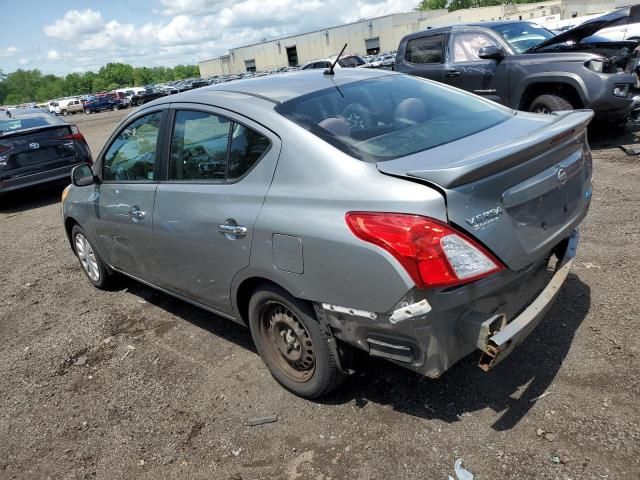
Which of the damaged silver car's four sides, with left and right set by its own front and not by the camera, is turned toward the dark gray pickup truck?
right

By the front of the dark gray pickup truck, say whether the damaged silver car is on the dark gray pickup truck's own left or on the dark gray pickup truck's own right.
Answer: on the dark gray pickup truck's own right

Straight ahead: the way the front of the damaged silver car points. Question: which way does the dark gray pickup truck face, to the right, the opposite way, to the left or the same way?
the opposite way

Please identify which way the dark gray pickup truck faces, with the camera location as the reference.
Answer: facing the viewer and to the right of the viewer

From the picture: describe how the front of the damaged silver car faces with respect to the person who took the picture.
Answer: facing away from the viewer and to the left of the viewer
